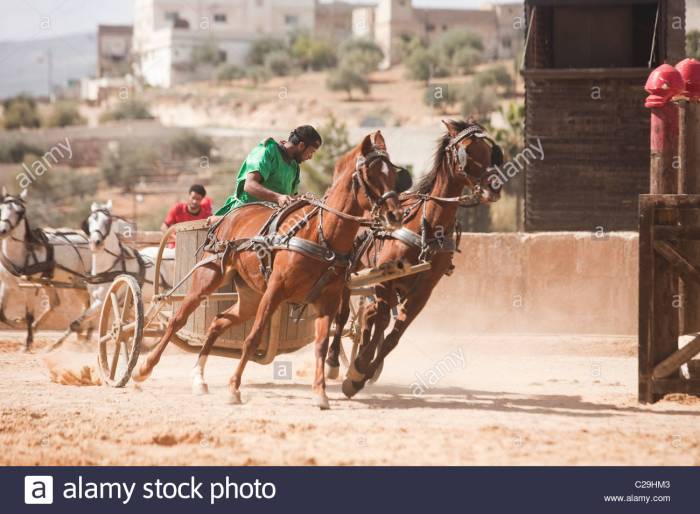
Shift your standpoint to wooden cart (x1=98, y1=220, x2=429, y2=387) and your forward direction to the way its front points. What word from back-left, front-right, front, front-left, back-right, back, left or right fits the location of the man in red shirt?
back-left

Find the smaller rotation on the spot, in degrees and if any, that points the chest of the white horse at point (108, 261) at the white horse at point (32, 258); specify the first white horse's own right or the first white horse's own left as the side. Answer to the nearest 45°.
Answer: approximately 90° to the first white horse's own right

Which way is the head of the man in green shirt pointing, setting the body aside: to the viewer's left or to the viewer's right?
to the viewer's right

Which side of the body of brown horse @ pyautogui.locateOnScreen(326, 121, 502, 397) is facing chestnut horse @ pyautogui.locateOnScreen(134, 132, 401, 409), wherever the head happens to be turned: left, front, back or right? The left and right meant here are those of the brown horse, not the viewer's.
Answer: right

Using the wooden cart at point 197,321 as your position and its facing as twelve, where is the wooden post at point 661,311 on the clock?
The wooden post is roughly at 11 o'clock from the wooden cart.

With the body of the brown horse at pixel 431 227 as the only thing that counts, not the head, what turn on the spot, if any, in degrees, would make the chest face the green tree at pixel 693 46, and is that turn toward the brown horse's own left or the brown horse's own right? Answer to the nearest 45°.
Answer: approximately 135° to the brown horse's own left

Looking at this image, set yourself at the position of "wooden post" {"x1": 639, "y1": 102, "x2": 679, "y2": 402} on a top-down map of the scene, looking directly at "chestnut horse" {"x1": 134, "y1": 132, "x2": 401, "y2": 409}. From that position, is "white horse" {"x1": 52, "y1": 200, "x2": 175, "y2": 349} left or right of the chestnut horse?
right
